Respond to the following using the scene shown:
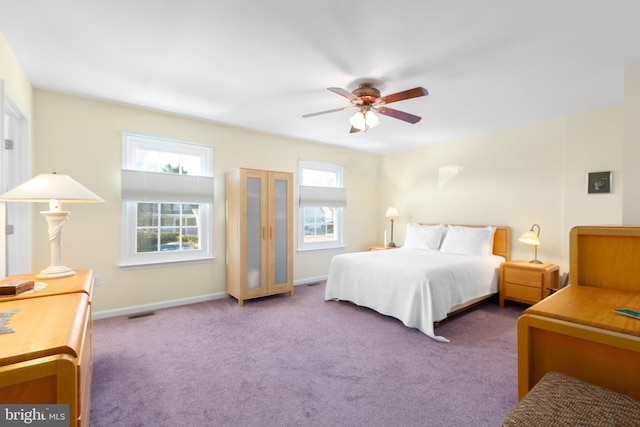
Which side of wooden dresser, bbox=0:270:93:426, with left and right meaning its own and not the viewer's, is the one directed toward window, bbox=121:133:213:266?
left

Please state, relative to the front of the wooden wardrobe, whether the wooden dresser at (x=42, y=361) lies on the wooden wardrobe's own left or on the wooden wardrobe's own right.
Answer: on the wooden wardrobe's own right

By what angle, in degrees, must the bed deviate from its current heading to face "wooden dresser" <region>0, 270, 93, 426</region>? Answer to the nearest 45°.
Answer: approximately 45° to its left

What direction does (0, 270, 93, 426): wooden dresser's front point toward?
to the viewer's right

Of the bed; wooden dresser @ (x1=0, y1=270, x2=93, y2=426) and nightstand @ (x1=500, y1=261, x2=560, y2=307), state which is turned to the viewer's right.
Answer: the wooden dresser

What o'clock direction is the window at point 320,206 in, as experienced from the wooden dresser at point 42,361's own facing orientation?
The window is roughly at 11 o'clock from the wooden dresser.

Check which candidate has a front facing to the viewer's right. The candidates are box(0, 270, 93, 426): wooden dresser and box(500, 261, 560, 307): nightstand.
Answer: the wooden dresser

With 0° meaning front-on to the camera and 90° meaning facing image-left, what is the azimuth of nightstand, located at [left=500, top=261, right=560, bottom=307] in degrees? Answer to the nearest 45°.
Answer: approximately 45°

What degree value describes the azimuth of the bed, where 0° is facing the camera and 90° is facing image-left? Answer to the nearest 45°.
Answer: approximately 45°

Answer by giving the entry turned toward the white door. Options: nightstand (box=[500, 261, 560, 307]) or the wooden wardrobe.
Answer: the nightstand

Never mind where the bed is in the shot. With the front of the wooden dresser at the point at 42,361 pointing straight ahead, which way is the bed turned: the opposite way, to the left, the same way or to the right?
the opposite way
